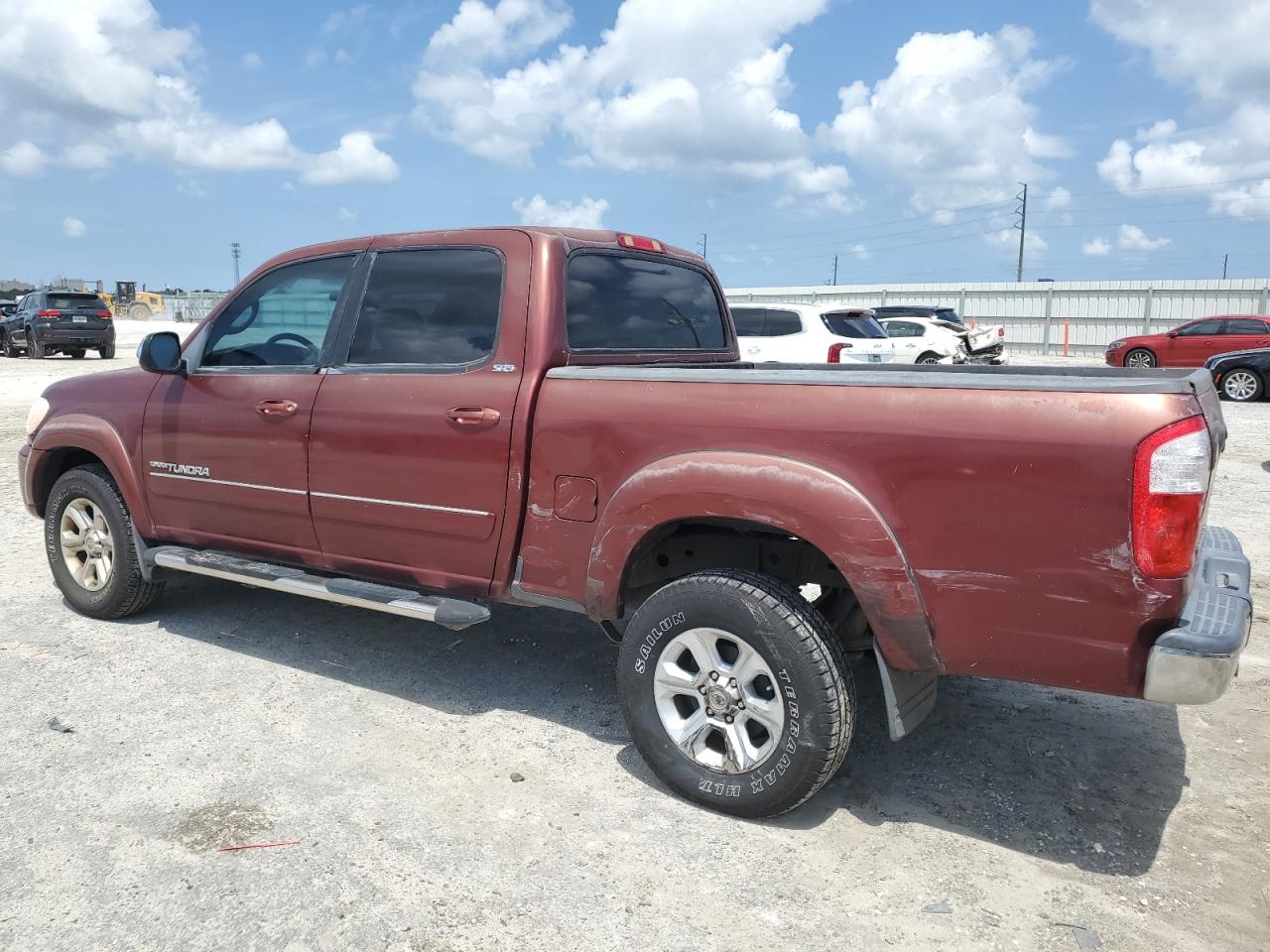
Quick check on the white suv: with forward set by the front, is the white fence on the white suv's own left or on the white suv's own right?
on the white suv's own right

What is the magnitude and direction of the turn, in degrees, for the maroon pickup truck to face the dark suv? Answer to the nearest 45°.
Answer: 0° — it already faces it

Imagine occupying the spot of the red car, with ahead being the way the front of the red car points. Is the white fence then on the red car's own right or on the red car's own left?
on the red car's own right

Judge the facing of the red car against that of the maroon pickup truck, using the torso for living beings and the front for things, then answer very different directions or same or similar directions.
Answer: same or similar directions

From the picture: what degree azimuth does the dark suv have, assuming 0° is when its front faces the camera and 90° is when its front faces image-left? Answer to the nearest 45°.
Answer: approximately 135°

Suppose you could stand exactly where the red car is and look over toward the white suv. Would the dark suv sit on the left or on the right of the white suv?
right

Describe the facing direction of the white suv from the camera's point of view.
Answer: facing away from the viewer and to the left of the viewer

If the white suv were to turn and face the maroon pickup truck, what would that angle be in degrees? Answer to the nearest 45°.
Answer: approximately 135° to its left

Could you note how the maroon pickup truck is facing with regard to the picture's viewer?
facing away from the viewer and to the left of the viewer

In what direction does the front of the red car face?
to the viewer's left

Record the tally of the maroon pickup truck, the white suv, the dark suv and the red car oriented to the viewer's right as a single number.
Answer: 0

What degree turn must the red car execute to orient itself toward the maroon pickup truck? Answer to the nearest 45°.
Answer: approximately 90° to its left
